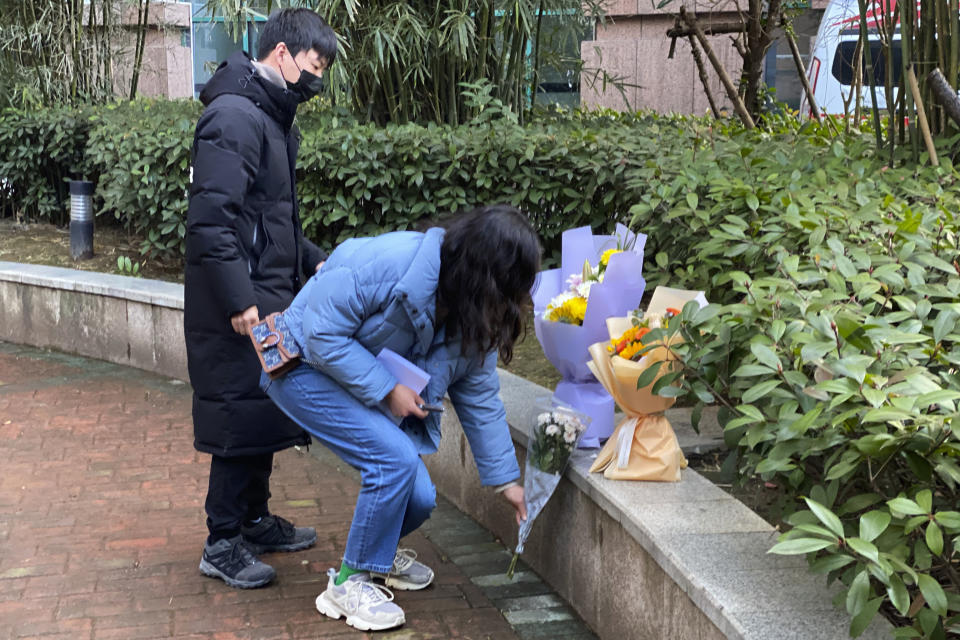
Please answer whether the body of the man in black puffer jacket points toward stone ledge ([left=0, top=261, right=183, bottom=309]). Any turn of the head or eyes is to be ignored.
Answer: no

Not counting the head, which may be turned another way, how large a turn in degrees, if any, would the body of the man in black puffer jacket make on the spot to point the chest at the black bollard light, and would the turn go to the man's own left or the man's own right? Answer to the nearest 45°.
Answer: approximately 90° to the man's own left

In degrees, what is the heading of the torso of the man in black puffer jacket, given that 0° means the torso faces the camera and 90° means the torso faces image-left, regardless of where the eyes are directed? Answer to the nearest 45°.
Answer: approximately 270°
